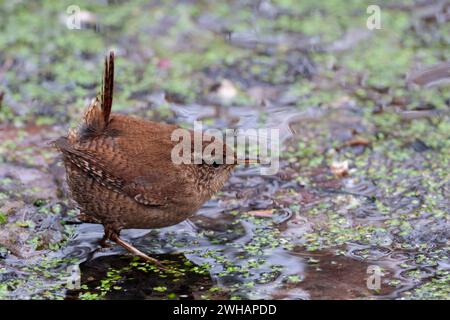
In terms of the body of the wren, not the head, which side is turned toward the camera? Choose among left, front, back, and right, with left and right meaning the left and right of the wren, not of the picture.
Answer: right

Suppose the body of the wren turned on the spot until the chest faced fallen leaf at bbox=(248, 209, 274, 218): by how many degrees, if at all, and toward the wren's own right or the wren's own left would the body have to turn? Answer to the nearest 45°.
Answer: approximately 45° to the wren's own left
